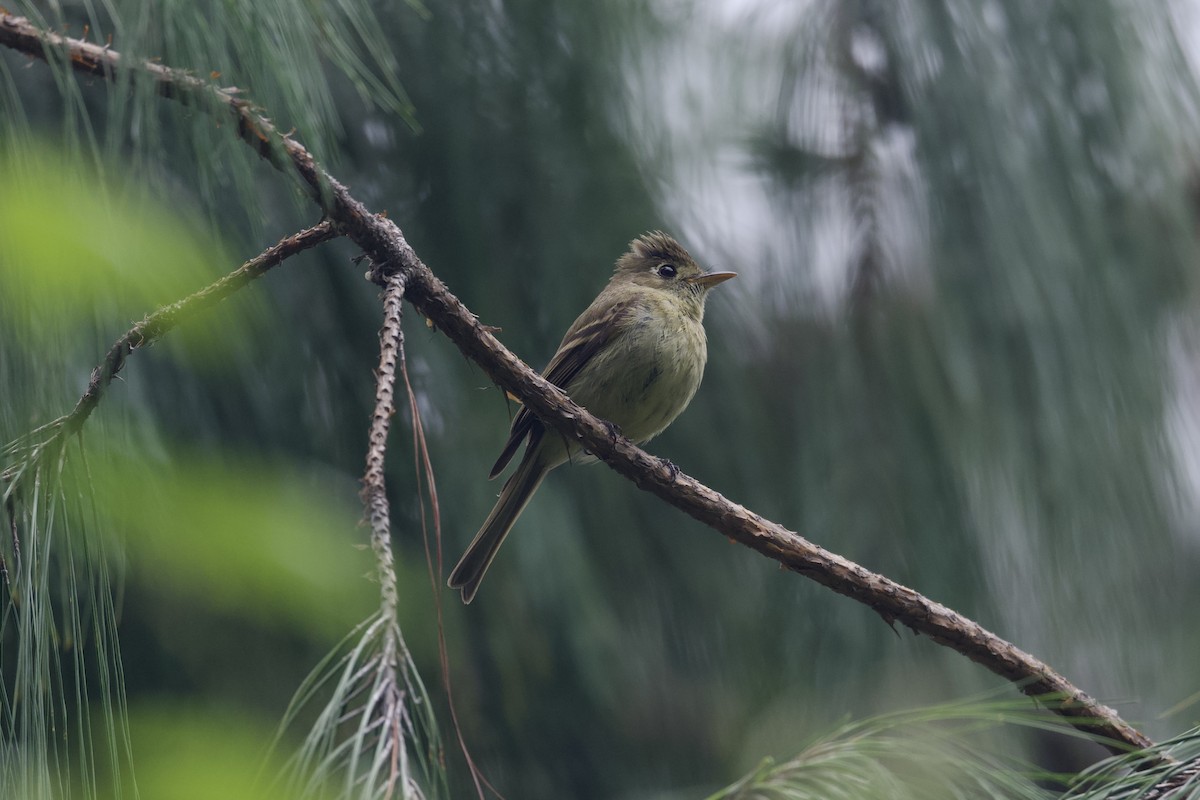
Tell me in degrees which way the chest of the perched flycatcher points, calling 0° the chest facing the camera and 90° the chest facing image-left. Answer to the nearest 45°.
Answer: approximately 315°
